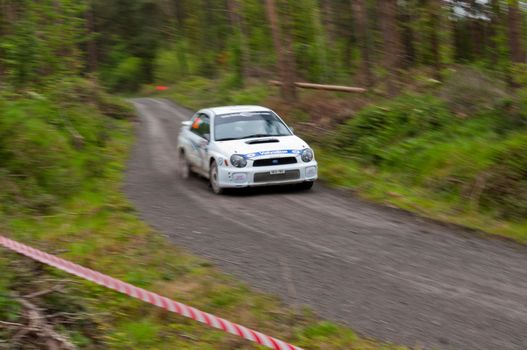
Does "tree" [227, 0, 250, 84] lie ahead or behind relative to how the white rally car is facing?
behind

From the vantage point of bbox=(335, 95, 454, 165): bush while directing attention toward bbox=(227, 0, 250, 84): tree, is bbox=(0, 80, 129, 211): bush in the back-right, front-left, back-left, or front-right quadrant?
back-left

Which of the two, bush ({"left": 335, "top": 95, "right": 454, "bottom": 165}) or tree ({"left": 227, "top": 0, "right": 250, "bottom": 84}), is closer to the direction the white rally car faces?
the bush

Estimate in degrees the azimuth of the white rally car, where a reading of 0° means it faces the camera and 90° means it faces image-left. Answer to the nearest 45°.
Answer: approximately 315°

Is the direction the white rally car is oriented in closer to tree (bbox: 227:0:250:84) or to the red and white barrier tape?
the red and white barrier tape

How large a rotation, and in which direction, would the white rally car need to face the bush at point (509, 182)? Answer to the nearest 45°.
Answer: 0° — it already faces it

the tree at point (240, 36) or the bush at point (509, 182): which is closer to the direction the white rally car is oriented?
the bush

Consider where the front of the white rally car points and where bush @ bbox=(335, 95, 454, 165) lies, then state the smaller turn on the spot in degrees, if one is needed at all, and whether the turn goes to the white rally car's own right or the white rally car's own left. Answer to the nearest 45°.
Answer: approximately 90° to the white rally car's own left

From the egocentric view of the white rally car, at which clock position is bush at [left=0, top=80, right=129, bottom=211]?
The bush is roughly at 4 o'clock from the white rally car.

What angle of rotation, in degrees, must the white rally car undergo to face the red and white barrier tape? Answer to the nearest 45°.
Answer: approximately 45° to its right
